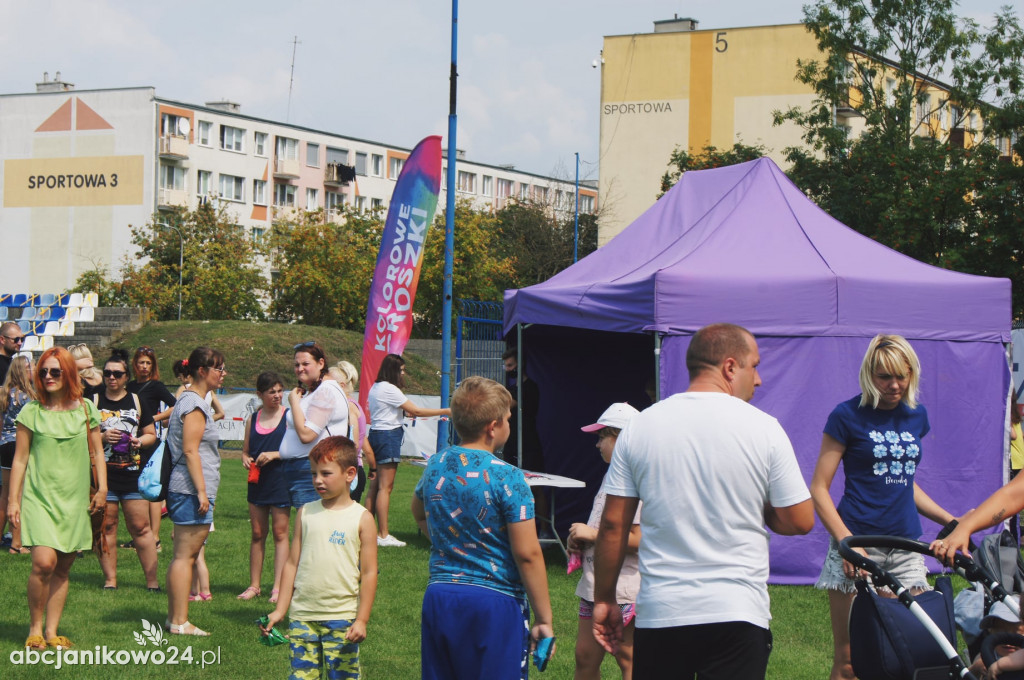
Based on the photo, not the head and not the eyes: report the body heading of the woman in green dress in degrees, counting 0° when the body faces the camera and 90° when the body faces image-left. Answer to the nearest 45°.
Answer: approximately 0°

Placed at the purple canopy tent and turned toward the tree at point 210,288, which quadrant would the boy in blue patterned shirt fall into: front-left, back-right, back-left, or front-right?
back-left

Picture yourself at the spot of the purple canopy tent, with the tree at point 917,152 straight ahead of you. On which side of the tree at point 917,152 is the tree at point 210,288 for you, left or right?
left

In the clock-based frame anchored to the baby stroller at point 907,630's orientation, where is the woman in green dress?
The woman in green dress is roughly at 5 o'clock from the baby stroller.

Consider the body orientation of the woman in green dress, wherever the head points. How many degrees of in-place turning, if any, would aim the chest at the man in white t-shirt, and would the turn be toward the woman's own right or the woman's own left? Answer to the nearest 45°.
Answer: approximately 45° to the woman's own left

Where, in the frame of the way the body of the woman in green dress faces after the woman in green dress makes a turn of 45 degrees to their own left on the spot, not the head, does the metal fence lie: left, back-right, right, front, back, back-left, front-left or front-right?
left

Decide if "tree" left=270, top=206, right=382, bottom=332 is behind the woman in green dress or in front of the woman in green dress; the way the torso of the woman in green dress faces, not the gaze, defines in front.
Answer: behind

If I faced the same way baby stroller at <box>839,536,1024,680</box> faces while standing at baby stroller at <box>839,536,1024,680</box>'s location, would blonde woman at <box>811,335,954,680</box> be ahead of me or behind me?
behind

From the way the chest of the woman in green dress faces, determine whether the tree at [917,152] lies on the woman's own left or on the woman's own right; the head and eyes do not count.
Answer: on the woman's own left

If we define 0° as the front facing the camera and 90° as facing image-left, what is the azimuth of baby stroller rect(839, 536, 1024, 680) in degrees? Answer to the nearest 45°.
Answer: approximately 315°
